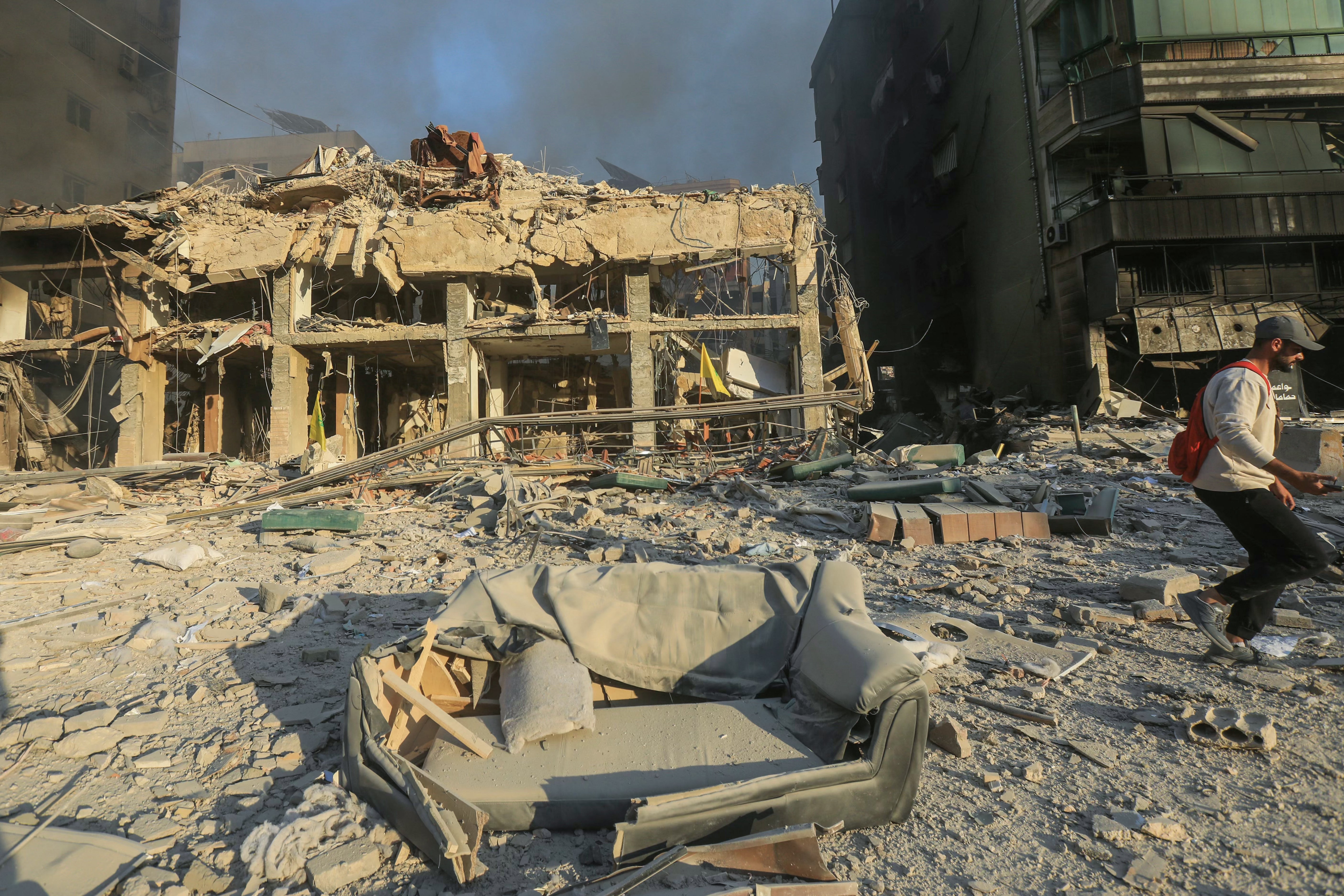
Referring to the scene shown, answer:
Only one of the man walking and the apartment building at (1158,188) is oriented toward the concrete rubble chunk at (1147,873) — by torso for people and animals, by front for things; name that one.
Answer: the apartment building

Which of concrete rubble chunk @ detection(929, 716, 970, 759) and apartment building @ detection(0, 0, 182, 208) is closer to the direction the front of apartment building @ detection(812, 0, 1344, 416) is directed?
the concrete rubble chunk

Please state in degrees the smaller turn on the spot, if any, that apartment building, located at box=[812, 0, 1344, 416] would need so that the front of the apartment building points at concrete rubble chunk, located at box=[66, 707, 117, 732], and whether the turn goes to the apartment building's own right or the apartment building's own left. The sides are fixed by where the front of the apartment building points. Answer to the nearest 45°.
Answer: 0° — it already faces it

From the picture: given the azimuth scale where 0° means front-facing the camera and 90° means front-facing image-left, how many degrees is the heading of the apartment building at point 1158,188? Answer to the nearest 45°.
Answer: approximately 0°

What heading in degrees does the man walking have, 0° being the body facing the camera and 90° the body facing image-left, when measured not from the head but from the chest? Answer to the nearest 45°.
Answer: approximately 270°

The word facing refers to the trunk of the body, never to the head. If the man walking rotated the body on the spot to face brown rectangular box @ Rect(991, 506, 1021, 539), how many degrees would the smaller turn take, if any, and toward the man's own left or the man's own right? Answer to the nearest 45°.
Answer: approximately 135° to the man's own left

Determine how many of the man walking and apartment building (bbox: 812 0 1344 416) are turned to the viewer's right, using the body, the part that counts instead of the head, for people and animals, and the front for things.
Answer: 1

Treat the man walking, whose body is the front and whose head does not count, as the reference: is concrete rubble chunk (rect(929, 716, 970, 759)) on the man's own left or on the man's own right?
on the man's own right

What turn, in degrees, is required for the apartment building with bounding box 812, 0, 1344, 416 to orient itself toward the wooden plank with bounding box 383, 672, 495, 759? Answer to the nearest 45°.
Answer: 0° — it already faces it

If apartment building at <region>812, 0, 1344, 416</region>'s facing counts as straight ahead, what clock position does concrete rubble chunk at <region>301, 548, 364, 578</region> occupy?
The concrete rubble chunk is roughly at 1 o'clock from the apartment building.

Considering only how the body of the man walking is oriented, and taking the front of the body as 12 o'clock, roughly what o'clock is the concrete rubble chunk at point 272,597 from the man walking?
The concrete rubble chunk is roughly at 5 o'clock from the man walking.

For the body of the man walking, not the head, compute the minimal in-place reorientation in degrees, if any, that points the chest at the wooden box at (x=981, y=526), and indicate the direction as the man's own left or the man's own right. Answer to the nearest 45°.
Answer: approximately 135° to the man's own left

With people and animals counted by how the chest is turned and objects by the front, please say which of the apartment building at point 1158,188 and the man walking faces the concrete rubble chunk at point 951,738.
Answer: the apartment building

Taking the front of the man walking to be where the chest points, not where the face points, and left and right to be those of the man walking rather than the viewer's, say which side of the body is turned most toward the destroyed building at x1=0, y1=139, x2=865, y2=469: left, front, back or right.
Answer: back

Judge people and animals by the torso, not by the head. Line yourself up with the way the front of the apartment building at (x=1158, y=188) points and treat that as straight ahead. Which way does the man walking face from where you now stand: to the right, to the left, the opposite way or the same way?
to the left
